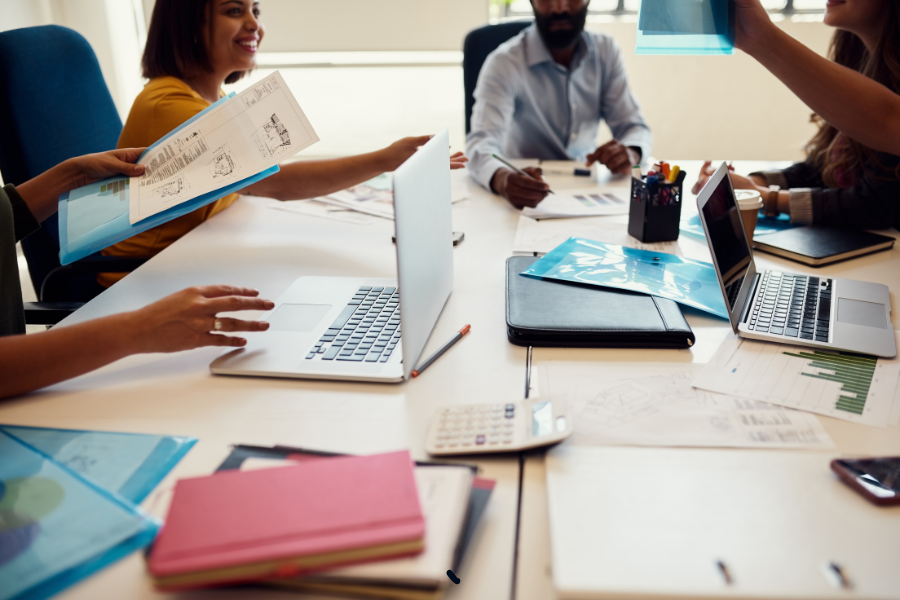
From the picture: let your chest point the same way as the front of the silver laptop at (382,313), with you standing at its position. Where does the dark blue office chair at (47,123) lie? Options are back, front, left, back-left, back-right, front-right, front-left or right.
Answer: front-right

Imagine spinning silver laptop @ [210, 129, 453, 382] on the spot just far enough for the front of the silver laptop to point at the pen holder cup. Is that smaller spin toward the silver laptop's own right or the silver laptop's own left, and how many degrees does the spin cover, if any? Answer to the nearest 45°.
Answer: approximately 135° to the silver laptop's own right

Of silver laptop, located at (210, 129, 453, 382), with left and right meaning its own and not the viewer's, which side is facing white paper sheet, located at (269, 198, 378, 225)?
right

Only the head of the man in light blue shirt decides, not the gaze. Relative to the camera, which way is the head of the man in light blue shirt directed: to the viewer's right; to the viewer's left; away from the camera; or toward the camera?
toward the camera

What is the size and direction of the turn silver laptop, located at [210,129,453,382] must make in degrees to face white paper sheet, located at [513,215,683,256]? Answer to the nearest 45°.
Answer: approximately 135° to its right

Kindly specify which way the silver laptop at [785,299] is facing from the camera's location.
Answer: facing to the right of the viewer

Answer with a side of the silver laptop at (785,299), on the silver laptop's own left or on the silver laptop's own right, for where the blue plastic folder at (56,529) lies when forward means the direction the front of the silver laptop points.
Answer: on the silver laptop's own right

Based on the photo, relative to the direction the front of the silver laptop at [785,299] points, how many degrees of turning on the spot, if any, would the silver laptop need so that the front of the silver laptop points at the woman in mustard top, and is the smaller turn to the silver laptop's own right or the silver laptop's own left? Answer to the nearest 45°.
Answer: approximately 180°

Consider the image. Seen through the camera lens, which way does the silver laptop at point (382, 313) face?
facing to the left of the viewer

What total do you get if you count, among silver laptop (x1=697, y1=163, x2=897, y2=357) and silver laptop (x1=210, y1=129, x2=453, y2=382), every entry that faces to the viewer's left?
1

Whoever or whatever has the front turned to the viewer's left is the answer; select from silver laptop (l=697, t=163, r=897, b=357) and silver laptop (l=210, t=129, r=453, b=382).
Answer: silver laptop (l=210, t=129, r=453, b=382)

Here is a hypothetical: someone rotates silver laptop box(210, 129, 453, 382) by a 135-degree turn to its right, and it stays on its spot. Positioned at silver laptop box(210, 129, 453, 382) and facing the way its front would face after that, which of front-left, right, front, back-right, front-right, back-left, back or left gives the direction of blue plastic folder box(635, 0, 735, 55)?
front
